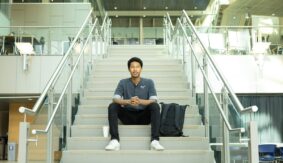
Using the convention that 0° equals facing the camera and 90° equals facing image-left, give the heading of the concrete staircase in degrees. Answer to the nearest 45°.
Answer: approximately 0°

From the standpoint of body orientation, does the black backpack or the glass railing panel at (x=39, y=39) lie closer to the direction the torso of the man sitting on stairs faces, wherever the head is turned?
the black backpack

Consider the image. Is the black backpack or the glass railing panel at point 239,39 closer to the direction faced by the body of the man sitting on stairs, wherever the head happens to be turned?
the black backpack

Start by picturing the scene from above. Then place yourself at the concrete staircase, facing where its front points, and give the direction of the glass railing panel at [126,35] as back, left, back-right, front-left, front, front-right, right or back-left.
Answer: back

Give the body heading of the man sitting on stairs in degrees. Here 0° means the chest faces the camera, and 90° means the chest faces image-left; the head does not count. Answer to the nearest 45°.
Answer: approximately 0°

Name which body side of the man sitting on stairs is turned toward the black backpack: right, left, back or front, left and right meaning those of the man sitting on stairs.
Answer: left
